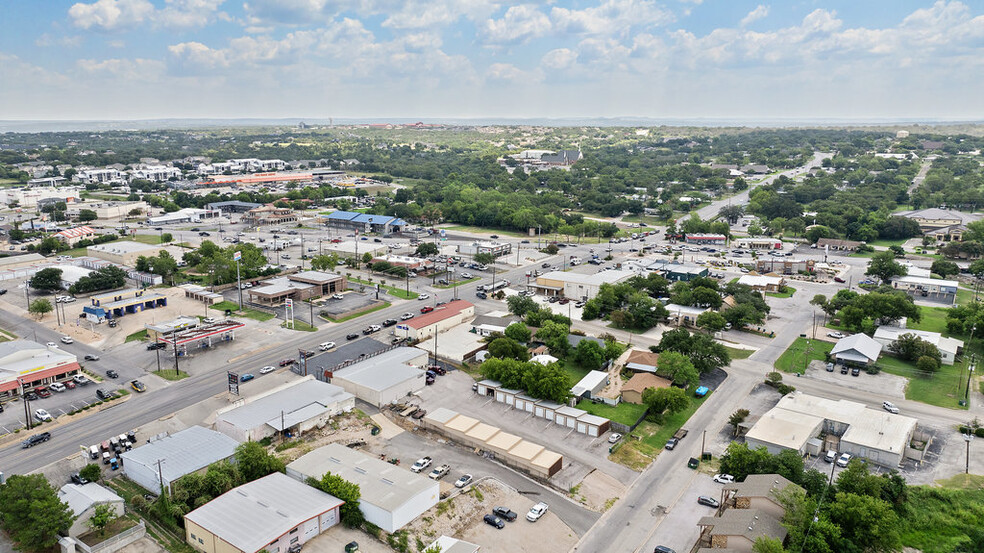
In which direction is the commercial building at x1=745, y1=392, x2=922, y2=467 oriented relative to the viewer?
toward the camera

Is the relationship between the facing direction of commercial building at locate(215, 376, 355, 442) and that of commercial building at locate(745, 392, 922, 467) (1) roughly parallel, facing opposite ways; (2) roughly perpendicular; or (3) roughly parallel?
roughly perpendicular

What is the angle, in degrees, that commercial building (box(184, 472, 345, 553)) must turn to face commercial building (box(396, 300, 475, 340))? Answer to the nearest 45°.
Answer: approximately 90° to its left

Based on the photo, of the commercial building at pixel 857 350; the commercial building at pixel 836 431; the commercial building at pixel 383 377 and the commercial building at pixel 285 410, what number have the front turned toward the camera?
2

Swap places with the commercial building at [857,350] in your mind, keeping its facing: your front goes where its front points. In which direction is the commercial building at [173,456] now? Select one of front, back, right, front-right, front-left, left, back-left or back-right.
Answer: front-right

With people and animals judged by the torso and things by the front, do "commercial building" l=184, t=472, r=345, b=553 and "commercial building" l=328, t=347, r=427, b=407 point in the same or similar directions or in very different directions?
very different directions

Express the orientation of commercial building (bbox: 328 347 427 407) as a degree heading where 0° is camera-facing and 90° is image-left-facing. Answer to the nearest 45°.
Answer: approximately 135°

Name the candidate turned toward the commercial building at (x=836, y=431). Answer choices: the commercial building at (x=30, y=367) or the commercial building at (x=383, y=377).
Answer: the commercial building at (x=30, y=367)

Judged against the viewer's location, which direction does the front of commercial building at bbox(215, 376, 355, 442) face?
facing away from the viewer and to the left of the viewer

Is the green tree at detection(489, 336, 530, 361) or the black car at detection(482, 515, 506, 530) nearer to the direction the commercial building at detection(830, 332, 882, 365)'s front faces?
the black car

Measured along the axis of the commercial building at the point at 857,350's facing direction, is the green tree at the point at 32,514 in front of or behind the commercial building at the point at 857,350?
in front

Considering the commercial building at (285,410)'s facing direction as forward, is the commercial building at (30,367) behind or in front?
in front

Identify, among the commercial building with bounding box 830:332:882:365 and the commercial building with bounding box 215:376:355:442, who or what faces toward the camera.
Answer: the commercial building with bounding box 830:332:882:365

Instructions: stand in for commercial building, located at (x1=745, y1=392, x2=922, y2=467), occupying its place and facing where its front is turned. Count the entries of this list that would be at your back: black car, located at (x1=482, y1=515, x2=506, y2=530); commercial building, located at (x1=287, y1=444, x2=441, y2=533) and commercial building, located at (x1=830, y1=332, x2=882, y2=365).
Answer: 1

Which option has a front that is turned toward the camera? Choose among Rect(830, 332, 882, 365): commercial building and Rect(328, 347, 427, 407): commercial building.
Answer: Rect(830, 332, 882, 365): commercial building

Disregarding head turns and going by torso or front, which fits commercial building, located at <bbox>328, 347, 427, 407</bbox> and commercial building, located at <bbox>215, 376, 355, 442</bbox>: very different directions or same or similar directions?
same or similar directions
